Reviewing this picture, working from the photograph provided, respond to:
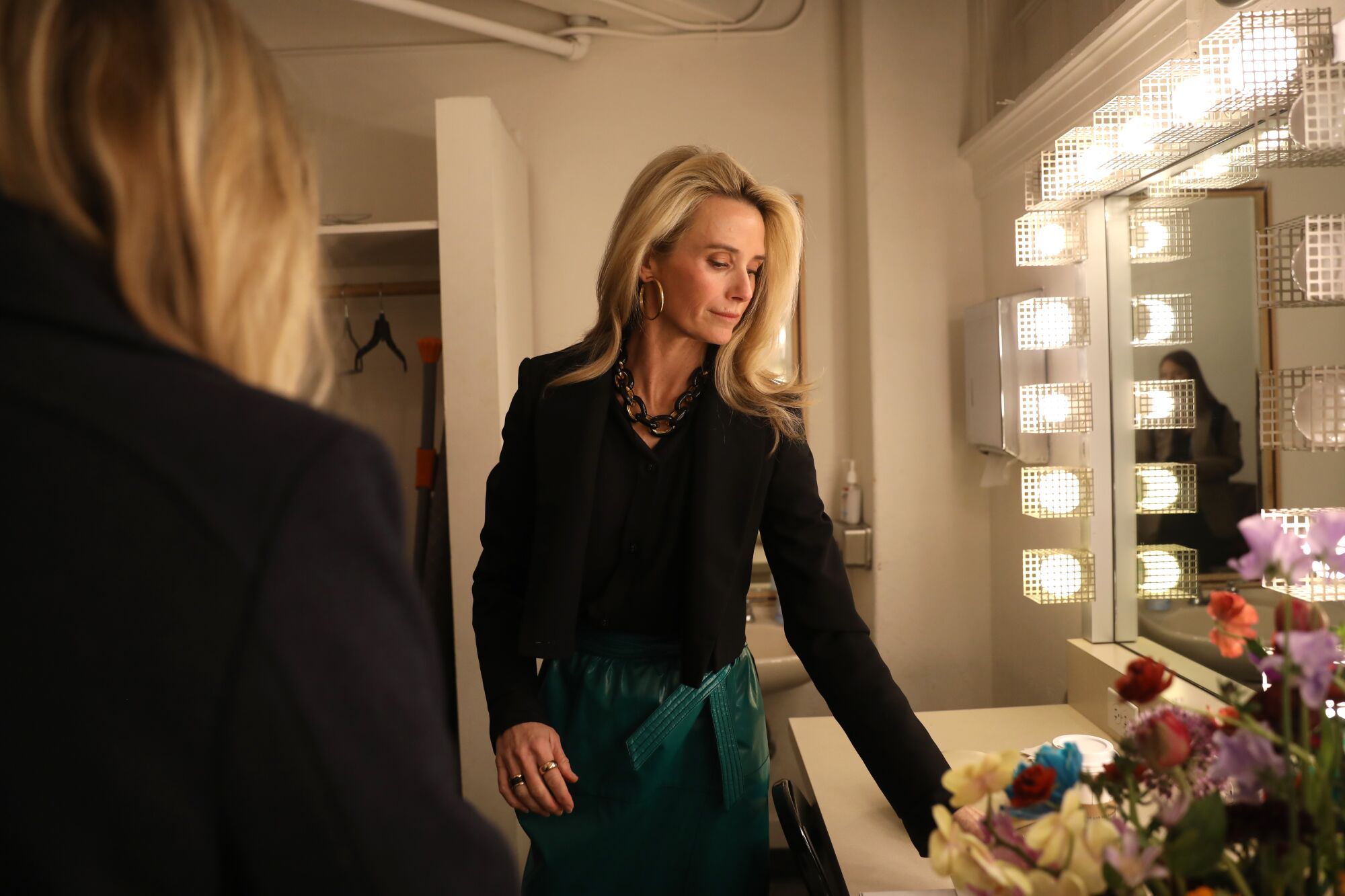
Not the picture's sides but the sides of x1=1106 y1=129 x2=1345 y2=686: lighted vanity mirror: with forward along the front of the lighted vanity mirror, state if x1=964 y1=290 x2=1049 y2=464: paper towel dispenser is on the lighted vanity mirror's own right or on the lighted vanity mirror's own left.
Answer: on the lighted vanity mirror's own right

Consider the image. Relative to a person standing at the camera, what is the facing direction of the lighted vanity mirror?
facing the viewer and to the left of the viewer

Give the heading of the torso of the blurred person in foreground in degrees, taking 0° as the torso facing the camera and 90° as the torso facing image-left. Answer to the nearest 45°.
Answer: approximately 180°

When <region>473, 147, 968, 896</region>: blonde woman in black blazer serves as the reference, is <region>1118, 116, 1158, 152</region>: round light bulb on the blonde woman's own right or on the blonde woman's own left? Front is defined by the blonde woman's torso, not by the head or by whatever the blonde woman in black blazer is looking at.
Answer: on the blonde woman's own left

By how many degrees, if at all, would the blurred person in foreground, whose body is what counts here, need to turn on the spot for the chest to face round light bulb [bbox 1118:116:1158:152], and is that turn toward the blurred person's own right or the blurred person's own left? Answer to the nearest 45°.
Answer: approximately 45° to the blurred person's own right

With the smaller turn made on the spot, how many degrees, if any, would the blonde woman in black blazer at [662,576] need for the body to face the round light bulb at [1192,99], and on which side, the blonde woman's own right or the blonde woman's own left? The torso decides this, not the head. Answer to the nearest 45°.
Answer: approximately 90° to the blonde woman's own left

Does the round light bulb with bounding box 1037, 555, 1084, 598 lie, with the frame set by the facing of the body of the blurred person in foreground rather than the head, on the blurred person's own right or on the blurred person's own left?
on the blurred person's own right

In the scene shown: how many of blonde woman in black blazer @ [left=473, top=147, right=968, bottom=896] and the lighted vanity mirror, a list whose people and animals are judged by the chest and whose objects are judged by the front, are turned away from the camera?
0

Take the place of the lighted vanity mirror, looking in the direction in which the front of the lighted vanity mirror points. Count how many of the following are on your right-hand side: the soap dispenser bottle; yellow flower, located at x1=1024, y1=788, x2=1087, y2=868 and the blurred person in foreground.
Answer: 1

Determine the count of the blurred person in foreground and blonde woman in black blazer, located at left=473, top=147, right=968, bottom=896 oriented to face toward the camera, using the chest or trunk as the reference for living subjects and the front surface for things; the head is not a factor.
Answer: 1

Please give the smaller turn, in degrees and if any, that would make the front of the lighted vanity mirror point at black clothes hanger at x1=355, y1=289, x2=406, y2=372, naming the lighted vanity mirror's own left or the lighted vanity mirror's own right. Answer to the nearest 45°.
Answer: approximately 45° to the lighted vanity mirror's own right

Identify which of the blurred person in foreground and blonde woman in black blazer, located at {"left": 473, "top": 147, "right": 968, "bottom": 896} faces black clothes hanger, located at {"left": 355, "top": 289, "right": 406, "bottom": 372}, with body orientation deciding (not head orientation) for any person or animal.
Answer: the blurred person in foreground

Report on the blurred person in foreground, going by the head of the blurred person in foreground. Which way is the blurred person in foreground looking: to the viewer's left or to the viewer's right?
to the viewer's right
